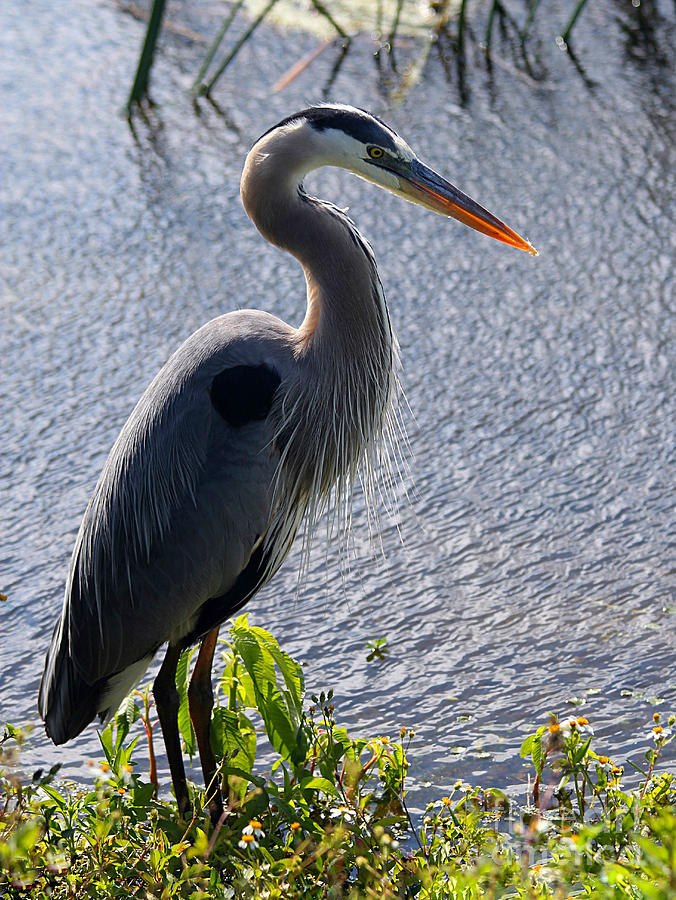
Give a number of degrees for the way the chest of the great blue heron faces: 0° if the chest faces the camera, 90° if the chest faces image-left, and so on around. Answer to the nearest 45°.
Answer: approximately 270°
